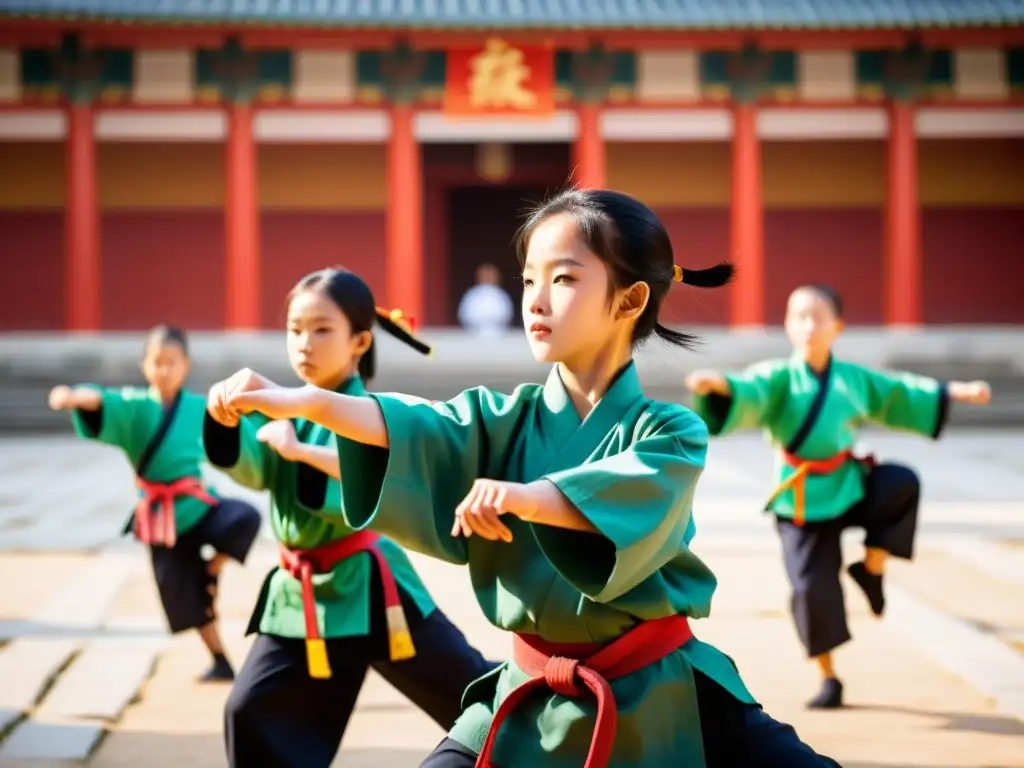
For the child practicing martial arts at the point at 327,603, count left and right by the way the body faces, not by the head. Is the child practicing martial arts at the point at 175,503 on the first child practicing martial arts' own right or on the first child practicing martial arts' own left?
on the first child practicing martial arts' own right

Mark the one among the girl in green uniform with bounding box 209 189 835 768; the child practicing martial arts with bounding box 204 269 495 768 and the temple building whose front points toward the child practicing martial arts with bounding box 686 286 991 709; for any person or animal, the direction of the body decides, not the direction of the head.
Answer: the temple building

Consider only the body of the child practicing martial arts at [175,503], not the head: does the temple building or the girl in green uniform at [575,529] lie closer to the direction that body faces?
the girl in green uniform

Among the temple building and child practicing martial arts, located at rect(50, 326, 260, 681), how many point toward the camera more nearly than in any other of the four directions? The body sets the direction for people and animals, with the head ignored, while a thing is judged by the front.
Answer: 2

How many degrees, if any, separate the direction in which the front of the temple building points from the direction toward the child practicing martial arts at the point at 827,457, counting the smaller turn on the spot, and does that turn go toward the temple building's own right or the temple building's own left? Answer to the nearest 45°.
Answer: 0° — it already faces them

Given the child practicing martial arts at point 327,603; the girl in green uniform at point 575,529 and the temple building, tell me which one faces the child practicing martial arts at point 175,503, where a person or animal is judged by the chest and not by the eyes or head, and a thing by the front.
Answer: the temple building

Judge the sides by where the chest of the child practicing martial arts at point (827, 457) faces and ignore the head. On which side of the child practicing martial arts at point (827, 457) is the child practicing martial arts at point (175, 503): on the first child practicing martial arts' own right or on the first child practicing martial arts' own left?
on the first child practicing martial arts' own right

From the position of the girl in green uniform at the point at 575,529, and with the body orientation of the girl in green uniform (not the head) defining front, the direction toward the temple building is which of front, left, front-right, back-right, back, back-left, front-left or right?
back-right

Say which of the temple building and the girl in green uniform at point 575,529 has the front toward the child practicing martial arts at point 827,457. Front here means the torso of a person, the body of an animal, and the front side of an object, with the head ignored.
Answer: the temple building

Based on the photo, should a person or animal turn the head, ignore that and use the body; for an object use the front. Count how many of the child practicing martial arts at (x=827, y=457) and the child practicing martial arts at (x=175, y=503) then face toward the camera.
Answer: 2
